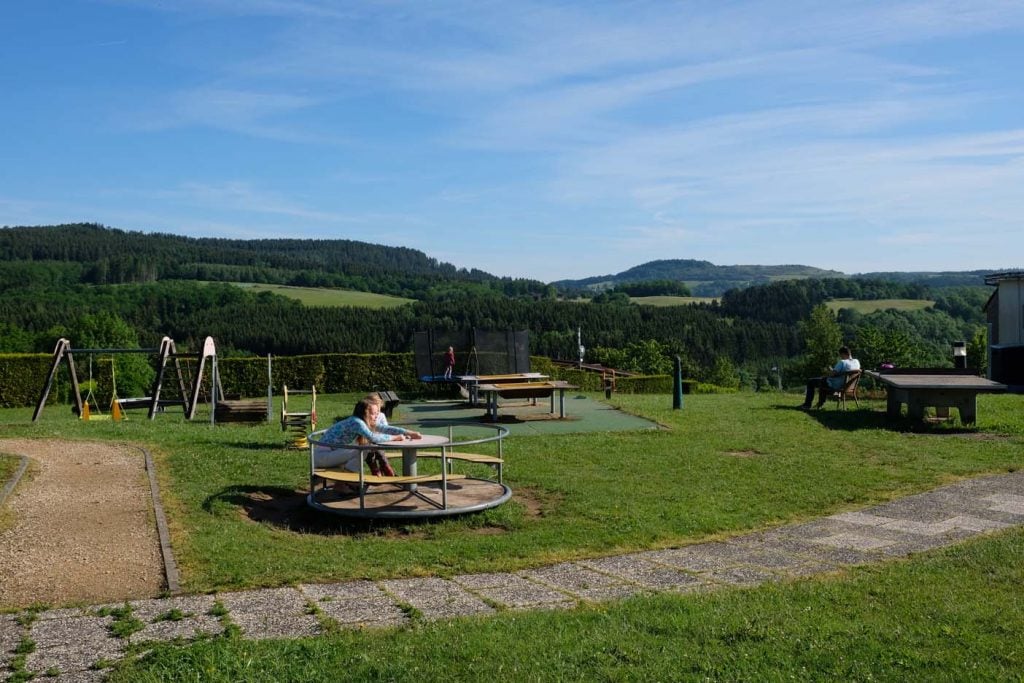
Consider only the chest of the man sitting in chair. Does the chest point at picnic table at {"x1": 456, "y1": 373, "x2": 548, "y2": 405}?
yes

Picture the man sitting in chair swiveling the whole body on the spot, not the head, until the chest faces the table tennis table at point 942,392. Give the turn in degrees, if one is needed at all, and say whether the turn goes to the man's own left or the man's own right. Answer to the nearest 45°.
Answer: approximately 135° to the man's own left

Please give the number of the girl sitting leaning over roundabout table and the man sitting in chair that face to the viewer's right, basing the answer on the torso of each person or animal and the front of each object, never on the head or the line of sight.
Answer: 1

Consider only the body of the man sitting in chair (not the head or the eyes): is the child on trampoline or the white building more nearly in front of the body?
the child on trampoline

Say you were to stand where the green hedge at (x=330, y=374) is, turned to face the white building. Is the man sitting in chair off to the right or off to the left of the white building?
right

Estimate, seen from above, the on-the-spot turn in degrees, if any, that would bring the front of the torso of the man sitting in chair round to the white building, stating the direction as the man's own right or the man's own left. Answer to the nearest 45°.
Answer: approximately 135° to the man's own right

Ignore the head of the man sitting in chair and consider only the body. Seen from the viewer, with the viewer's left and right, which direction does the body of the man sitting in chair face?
facing to the left of the viewer

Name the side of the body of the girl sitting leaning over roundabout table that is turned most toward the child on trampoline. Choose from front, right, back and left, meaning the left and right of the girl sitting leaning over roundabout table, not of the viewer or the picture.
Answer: left

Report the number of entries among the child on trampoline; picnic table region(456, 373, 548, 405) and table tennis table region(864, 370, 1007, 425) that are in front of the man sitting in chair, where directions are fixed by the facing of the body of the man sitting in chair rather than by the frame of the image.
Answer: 2

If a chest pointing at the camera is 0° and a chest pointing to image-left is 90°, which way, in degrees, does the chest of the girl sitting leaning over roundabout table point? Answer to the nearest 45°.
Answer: approximately 270°

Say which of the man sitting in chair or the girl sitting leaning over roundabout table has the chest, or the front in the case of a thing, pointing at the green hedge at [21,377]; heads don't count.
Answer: the man sitting in chair
